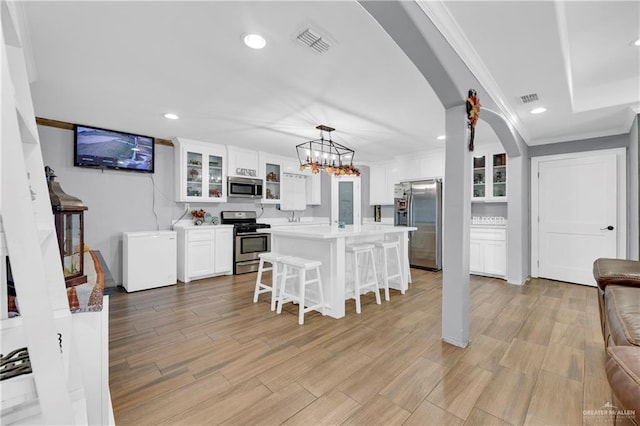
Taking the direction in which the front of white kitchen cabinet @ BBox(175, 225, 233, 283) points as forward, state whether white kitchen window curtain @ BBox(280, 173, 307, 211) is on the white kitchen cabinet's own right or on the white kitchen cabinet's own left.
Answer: on the white kitchen cabinet's own left

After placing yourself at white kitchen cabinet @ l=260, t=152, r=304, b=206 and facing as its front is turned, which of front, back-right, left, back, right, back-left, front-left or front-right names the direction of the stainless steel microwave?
right

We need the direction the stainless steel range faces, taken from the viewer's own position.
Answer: facing the viewer and to the right of the viewer

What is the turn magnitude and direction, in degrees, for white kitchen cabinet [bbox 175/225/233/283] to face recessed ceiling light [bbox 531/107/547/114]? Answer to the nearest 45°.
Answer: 0° — it already faces it

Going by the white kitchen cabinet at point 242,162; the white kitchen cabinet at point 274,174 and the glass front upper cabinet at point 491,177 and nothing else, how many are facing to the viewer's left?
0

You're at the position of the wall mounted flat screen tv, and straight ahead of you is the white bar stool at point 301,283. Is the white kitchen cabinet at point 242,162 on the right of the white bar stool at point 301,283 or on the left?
left

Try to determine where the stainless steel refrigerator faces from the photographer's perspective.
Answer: facing the viewer and to the left of the viewer

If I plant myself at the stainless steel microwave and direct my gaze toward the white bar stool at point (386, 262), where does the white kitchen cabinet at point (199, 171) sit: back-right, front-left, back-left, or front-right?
back-right

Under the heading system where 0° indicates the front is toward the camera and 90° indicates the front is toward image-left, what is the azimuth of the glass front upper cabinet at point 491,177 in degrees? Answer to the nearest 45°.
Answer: approximately 0°

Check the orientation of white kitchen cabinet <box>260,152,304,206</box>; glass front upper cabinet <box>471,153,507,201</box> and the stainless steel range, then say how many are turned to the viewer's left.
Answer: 0
